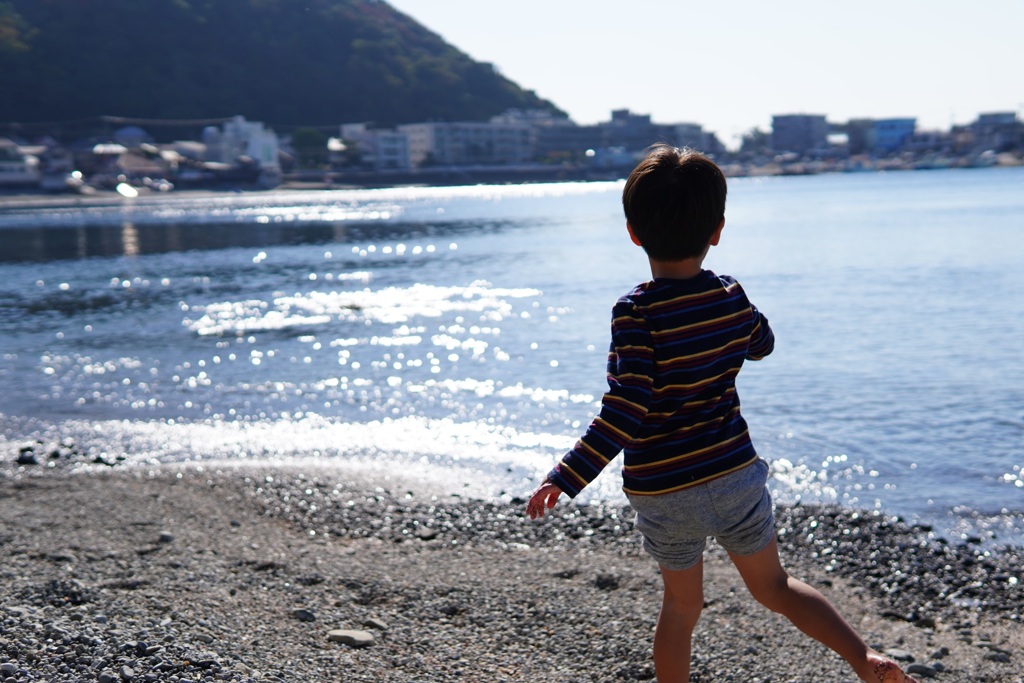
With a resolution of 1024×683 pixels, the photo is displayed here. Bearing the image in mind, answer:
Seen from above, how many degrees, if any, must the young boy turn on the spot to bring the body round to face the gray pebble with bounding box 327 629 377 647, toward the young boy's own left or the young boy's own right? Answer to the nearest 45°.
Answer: approximately 45° to the young boy's own left

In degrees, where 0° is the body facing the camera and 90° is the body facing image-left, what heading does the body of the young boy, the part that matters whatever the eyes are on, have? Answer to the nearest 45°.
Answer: approximately 180°

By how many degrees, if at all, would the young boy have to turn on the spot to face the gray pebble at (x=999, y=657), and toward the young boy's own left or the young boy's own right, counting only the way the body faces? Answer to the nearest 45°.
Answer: approximately 45° to the young boy's own right
